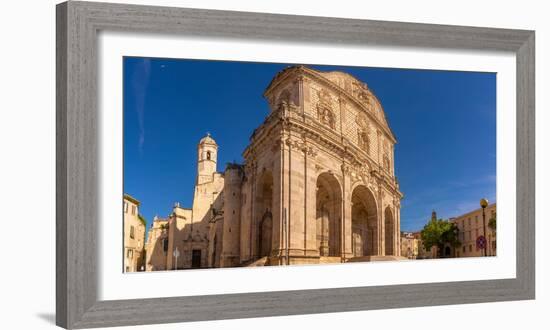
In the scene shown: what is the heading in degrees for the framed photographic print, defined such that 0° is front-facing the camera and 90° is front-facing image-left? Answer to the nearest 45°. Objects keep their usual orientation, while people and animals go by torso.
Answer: approximately 315°
